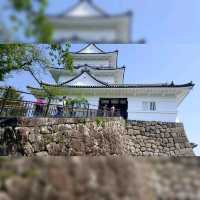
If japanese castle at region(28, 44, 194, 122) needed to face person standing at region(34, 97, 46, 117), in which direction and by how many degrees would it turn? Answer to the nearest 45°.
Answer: approximately 45° to its right

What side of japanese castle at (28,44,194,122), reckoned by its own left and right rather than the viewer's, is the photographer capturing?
front
